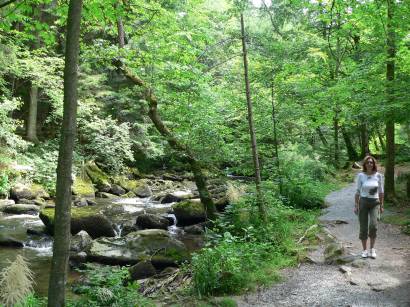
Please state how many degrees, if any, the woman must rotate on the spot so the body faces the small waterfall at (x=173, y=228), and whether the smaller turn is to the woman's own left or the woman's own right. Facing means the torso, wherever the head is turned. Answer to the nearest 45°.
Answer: approximately 135° to the woman's own right

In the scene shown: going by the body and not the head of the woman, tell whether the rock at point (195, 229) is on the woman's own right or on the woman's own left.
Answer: on the woman's own right

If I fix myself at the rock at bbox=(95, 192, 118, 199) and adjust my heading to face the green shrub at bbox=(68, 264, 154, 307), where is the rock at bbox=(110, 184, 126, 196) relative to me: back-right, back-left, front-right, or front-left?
back-left

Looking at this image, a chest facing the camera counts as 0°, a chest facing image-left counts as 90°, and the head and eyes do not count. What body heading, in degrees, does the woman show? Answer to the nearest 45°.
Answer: approximately 0°

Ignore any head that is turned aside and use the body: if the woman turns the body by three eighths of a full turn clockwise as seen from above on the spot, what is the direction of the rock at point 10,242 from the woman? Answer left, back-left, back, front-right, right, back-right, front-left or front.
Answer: front-left

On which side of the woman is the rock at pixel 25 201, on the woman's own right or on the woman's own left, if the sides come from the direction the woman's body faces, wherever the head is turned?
on the woman's own right

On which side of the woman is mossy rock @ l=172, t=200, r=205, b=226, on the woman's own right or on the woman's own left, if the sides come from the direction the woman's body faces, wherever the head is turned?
on the woman's own right

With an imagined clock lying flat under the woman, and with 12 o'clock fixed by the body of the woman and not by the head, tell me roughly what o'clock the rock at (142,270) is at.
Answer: The rock is roughly at 3 o'clock from the woman.

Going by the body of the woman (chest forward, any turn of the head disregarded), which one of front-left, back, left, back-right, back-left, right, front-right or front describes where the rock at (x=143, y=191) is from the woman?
back-right

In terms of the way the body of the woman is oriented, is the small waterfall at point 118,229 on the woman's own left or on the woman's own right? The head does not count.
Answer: on the woman's own right

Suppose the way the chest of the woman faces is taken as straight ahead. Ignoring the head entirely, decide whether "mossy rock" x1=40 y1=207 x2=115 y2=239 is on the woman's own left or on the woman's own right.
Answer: on the woman's own right
